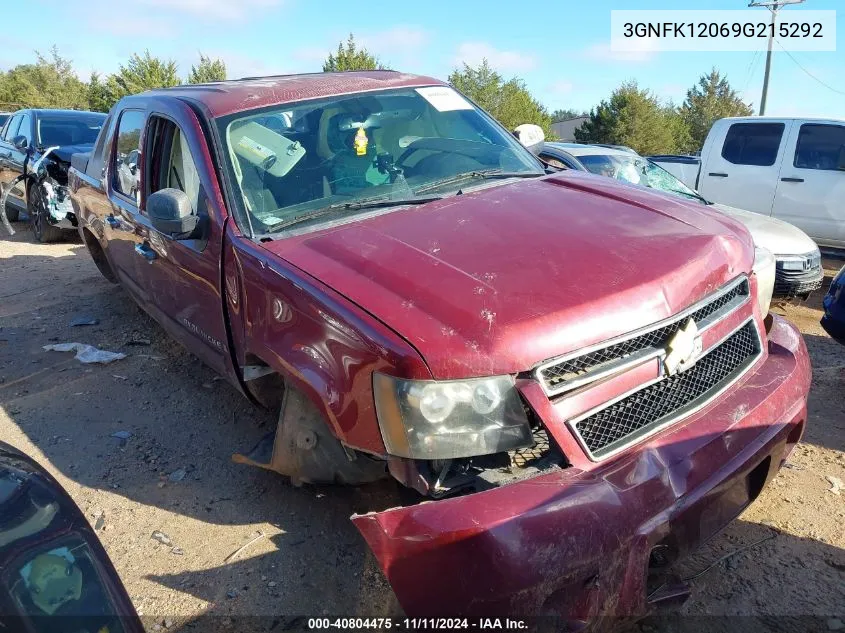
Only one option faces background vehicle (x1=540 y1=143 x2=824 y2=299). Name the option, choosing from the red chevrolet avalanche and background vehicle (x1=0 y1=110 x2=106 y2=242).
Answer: background vehicle (x1=0 y1=110 x2=106 y2=242)

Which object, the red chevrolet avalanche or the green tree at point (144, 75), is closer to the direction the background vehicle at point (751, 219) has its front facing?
the red chevrolet avalanche

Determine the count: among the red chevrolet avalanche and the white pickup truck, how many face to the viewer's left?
0

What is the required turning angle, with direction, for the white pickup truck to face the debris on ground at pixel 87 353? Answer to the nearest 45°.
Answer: approximately 90° to its right

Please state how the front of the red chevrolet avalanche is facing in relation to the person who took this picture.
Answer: facing the viewer and to the right of the viewer

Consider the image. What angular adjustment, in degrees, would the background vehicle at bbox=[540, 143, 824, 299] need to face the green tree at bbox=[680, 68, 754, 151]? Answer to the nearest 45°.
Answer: approximately 135° to its left

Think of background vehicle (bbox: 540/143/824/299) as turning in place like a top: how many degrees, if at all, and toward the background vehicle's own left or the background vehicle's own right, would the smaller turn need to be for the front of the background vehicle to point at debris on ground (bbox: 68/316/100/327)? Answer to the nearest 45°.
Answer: approximately 90° to the background vehicle's own right

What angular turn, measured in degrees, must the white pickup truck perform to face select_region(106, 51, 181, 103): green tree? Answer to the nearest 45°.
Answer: approximately 180°

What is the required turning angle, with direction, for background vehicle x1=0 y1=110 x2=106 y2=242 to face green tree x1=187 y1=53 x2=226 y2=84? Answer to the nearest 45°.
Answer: approximately 135° to its left

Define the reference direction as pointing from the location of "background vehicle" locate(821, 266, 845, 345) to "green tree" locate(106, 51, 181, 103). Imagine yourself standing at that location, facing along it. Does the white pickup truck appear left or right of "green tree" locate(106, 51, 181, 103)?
right

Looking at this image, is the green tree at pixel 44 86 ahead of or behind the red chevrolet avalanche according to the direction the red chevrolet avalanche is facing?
behind
